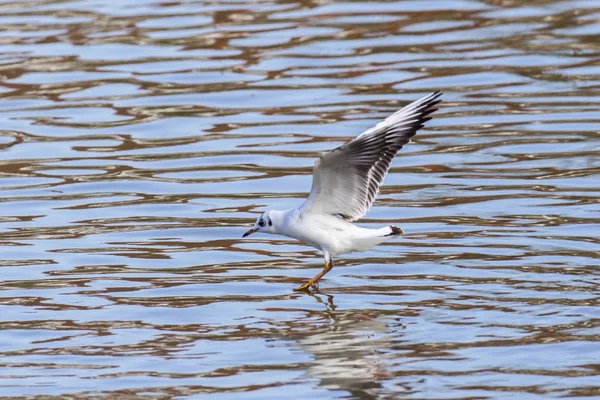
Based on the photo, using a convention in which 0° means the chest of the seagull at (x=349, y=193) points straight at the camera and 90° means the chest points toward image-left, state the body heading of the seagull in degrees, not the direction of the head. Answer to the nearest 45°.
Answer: approximately 90°
